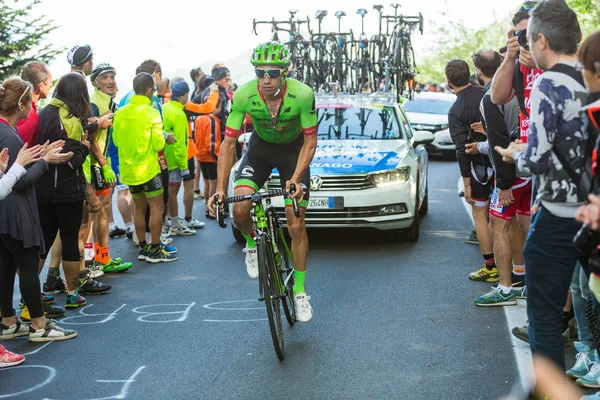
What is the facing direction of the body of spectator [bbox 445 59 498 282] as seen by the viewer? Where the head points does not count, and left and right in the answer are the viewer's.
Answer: facing away from the viewer and to the left of the viewer

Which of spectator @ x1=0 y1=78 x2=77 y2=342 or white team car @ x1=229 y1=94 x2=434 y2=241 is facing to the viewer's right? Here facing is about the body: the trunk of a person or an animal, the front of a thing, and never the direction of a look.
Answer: the spectator

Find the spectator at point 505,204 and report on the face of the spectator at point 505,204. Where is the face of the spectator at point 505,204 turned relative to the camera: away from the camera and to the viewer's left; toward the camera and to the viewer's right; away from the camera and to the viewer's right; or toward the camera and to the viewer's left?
away from the camera and to the viewer's left

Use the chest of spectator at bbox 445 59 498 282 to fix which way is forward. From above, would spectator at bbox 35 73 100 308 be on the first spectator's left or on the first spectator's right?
on the first spectator's left

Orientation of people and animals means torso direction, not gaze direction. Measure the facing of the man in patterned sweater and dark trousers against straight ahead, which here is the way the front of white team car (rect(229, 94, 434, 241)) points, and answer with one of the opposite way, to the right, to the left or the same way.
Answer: to the right

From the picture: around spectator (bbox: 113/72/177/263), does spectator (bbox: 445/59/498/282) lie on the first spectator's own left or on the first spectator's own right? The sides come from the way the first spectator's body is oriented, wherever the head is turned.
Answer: on the first spectator's own right

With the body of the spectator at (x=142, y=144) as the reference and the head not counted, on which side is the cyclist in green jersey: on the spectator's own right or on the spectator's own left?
on the spectator's own right

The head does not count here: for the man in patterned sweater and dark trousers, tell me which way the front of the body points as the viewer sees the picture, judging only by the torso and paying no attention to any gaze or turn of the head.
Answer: to the viewer's left

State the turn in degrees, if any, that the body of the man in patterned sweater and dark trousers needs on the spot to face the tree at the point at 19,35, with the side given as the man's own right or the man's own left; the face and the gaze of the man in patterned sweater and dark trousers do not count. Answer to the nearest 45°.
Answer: approximately 45° to the man's own right

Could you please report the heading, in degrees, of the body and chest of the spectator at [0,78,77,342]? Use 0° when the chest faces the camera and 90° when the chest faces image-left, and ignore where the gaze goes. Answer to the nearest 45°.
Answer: approximately 270°

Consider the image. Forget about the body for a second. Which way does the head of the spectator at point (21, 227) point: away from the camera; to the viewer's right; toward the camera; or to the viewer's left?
to the viewer's right
